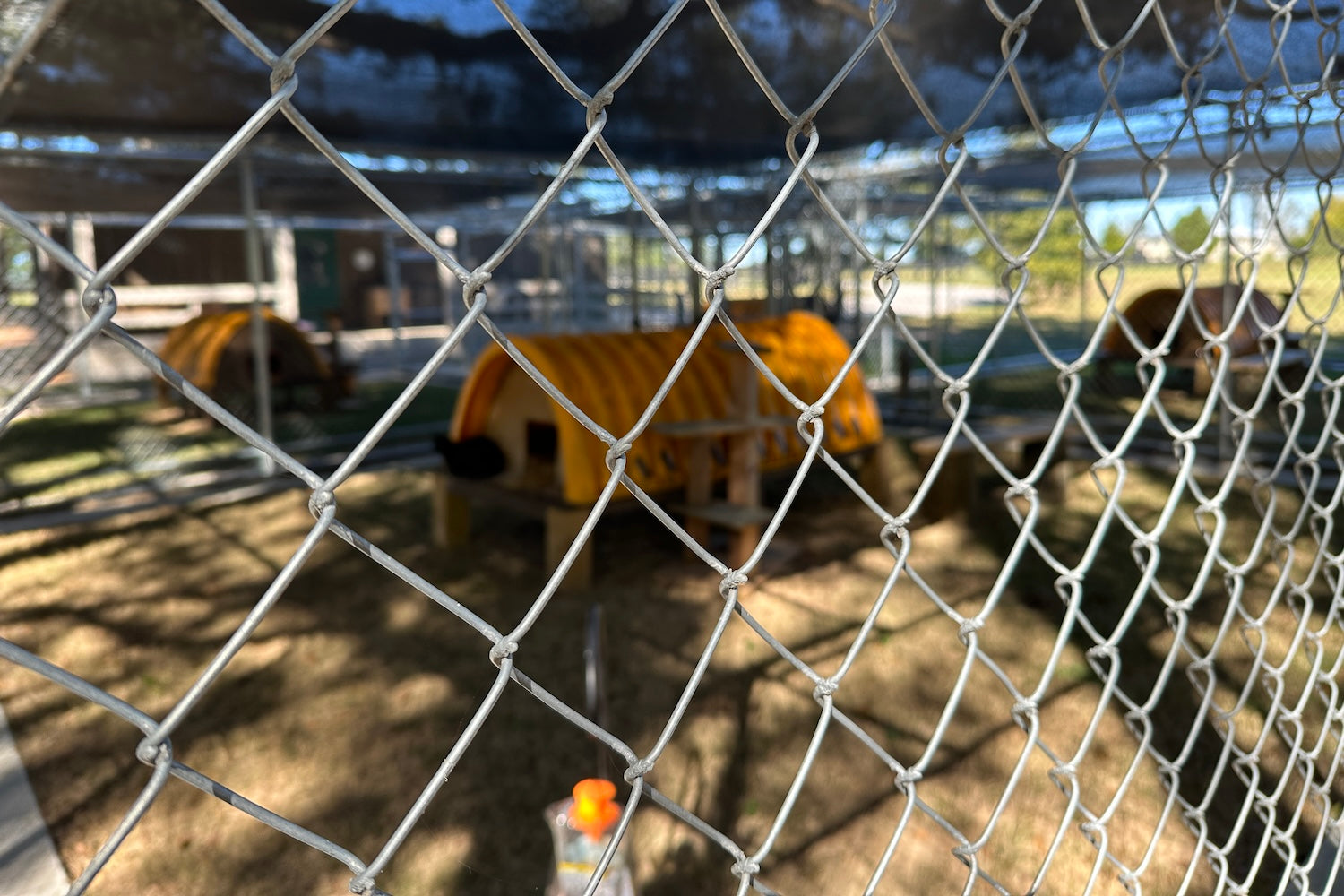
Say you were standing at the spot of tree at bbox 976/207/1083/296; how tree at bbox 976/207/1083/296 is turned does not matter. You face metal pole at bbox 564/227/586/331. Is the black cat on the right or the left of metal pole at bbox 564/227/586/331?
left

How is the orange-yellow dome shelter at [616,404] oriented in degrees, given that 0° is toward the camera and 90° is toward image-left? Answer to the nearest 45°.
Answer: approximately 45°

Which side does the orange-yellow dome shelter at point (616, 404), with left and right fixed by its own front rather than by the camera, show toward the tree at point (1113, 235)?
back

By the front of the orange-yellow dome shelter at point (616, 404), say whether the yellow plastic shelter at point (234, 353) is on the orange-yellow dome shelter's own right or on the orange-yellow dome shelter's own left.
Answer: on the orange-yellow dome shelter's own right

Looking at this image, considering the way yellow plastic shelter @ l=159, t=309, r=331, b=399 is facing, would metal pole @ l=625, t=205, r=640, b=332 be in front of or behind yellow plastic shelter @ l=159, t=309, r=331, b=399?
in front

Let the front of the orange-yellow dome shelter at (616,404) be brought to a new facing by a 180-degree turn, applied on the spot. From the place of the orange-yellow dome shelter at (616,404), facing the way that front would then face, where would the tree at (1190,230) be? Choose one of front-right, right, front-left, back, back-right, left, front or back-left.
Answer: front

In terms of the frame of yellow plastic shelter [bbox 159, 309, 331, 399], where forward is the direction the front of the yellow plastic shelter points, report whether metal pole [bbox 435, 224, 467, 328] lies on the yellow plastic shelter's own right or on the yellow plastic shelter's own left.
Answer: on the yellow plastic shelter's own left

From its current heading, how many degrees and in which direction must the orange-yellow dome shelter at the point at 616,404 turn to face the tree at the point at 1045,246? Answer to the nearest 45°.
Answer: approximately 180°

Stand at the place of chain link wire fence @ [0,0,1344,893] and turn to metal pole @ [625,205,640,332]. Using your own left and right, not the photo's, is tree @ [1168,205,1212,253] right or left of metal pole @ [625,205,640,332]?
right
